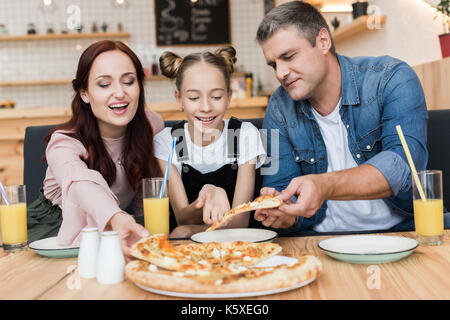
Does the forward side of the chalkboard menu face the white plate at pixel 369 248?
yes

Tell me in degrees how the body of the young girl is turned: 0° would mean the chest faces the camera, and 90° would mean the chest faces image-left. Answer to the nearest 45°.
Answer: approximately 0°

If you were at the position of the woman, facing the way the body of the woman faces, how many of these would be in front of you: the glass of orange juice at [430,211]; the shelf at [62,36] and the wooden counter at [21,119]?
1

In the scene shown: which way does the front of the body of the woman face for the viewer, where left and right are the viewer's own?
facing the viewer and to the right of the viewer

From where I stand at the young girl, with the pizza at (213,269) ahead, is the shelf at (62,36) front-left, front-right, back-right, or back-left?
back-right

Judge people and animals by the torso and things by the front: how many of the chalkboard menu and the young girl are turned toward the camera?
2

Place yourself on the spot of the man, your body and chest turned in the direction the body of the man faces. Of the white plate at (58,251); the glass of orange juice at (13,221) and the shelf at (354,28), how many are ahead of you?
2

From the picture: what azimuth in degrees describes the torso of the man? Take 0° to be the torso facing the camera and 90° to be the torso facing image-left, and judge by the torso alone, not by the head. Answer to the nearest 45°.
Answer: approximately 45°
